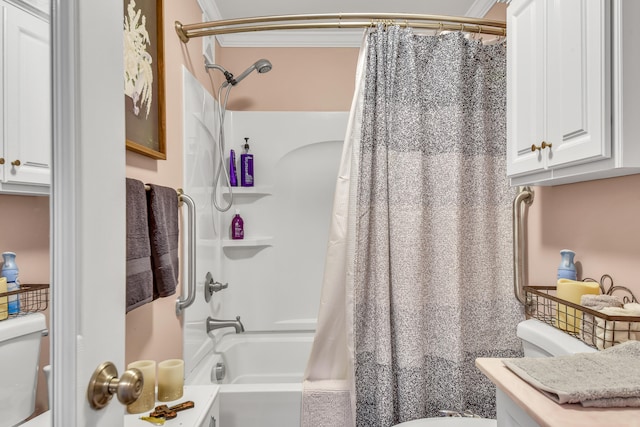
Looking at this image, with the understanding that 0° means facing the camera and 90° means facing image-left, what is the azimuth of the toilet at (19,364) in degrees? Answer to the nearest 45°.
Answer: approximately 315°

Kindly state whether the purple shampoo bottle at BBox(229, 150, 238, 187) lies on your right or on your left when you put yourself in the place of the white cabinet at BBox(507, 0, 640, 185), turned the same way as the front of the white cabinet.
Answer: on your right

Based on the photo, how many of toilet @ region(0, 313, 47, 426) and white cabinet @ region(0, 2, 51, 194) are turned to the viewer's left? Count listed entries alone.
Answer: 0

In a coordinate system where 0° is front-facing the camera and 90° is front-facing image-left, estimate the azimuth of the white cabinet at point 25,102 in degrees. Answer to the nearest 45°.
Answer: approximately 315°
